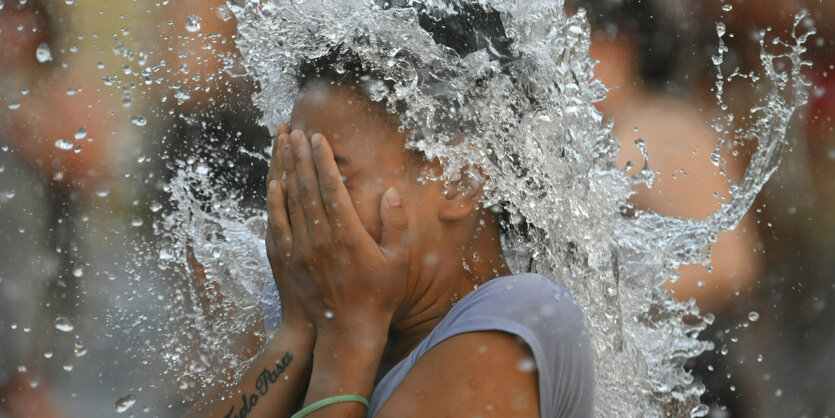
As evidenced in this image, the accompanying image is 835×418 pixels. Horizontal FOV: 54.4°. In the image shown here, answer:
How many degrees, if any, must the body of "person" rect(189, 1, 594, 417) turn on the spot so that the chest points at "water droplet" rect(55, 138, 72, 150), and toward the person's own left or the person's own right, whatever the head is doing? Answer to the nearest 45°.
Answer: approximately 45° to the person's own right

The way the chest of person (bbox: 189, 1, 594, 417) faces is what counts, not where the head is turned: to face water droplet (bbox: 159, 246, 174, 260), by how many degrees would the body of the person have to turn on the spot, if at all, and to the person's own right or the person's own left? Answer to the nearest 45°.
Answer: approximately 45° to the person's own right

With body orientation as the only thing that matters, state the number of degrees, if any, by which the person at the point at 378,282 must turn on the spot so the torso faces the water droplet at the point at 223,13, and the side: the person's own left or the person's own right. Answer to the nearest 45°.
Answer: approximately 45° to the person's own right

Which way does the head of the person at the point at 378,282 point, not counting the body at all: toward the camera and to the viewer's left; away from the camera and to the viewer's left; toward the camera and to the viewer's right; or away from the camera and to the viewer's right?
toward the camera and to the viewer's left

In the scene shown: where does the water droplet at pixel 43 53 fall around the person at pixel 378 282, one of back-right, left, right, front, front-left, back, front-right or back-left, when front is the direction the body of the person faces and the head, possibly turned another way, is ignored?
front-right

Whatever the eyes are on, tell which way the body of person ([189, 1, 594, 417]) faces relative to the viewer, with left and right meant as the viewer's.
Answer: facing to the left of the viewer

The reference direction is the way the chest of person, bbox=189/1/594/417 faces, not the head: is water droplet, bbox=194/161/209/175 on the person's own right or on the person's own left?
on the person's own right
